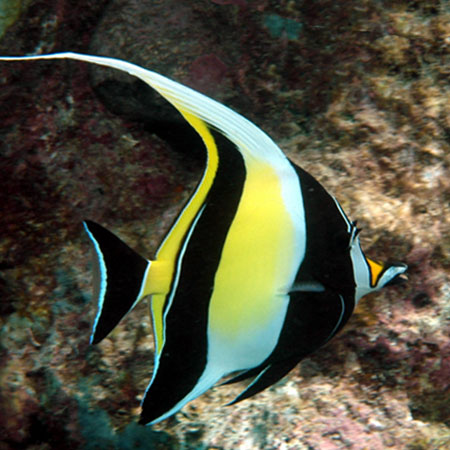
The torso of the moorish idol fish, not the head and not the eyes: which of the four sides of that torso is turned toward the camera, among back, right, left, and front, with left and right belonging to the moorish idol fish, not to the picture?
right

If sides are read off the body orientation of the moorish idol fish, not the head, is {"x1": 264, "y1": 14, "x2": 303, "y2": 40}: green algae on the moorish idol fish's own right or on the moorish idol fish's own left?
on the moorish idol fish's own left
